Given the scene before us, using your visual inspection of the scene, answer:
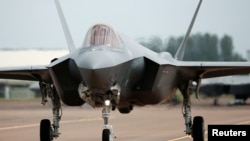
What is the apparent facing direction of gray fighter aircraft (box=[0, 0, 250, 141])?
toward the camera
